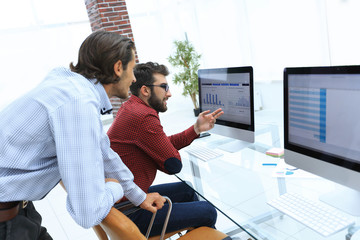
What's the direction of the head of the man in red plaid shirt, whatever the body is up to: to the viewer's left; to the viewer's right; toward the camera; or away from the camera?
to the viewer's right

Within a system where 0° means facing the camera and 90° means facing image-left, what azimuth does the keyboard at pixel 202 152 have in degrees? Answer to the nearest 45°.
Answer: approximately 45°

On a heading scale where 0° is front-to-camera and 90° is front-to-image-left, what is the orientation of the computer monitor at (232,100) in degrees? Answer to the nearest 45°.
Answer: approximately 45°

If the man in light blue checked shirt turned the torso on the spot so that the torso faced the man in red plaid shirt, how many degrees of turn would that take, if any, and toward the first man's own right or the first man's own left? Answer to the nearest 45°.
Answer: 0° — they already face them

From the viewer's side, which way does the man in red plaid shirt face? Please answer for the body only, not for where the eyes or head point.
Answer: to the viewer's right

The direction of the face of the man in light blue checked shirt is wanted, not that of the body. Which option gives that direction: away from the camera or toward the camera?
away from the camera

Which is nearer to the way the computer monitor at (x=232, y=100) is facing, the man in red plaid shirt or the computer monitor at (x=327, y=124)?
the man in red plaid shirt

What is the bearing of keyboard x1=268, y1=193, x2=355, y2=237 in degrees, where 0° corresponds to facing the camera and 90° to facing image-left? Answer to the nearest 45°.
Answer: approximately 45°

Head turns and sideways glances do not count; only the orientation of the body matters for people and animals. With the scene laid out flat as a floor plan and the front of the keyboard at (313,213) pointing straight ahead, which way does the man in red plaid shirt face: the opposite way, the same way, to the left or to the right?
the opposite way
